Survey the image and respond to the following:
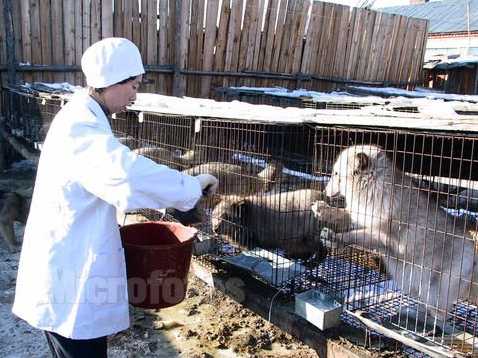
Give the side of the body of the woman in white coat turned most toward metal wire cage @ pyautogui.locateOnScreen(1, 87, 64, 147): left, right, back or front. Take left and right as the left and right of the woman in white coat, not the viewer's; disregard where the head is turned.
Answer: left

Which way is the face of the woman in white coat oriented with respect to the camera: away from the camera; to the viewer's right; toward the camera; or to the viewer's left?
to the viewer's right

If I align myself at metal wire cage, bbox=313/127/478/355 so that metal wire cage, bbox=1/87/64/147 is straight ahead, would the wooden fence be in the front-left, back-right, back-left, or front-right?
front-right

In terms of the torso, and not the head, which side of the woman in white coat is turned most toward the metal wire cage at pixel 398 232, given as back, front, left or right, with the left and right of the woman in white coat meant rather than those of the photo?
front

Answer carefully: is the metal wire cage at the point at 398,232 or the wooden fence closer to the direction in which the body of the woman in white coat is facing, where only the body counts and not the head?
the metal wire cage

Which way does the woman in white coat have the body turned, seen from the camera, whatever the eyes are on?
to the viewer's right

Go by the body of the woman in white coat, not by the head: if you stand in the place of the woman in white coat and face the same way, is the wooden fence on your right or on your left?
on your left
